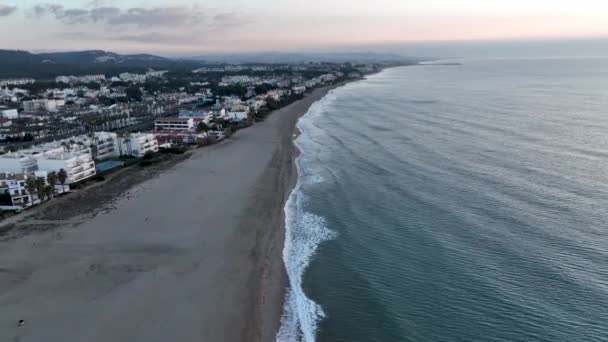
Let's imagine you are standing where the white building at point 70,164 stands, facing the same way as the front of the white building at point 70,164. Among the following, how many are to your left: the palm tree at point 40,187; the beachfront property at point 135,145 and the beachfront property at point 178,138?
2

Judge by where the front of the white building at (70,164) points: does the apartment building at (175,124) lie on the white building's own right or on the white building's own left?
on the white building's own left

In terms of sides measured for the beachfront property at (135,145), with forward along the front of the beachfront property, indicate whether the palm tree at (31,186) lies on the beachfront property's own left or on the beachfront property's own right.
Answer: on the beachfront property's own right

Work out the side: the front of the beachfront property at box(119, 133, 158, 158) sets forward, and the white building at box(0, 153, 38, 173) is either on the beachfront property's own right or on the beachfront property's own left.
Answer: on the beachfront property's own right

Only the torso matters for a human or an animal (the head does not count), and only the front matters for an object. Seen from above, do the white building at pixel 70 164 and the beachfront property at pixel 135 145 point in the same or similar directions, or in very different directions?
same or similar directions

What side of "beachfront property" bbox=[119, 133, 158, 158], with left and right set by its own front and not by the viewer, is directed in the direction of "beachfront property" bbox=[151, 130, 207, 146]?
left

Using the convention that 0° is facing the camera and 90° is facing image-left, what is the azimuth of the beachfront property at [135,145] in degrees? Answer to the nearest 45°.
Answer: approximately 315°

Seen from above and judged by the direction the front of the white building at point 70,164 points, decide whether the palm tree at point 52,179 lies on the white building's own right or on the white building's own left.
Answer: on the white building's own right

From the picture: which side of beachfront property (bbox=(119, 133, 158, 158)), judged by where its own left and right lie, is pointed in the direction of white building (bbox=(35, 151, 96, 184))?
right

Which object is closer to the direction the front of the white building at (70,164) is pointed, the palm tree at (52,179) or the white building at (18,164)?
the palm tree

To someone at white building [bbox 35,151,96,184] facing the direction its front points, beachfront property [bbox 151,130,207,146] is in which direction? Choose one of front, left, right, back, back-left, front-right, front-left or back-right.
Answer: left

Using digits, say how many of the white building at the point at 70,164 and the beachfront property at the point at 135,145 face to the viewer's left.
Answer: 0
